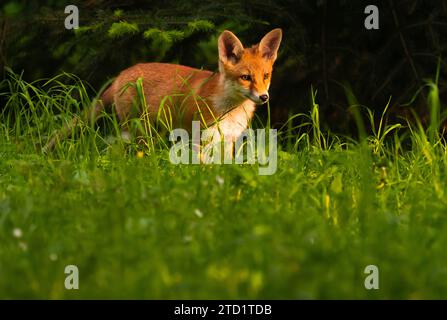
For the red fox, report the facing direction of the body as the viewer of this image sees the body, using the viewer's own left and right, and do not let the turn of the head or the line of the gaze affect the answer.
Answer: facing the viewer and to the right of the viewer
